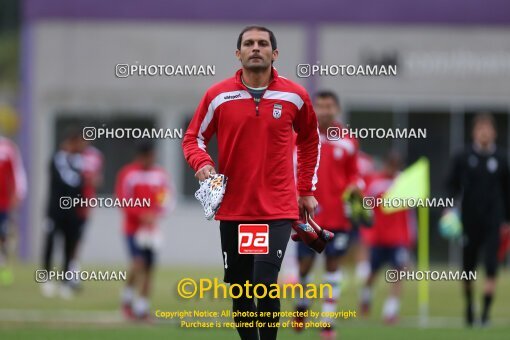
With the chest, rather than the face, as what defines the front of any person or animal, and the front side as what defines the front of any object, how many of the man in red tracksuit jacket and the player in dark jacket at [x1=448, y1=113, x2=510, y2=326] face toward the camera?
2

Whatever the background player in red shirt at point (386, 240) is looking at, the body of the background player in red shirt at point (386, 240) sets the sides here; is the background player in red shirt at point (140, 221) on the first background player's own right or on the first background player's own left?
on the first background player's own right

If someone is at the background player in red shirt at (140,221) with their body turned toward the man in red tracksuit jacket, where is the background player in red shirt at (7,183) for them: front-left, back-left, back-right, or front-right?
back-right

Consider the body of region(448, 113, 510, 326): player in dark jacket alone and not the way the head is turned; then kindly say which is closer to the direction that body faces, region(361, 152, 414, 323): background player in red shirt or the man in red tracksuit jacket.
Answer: the man in red tracksuit jacket

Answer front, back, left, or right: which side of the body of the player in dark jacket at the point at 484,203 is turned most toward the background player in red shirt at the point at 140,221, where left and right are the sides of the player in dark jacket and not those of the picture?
right

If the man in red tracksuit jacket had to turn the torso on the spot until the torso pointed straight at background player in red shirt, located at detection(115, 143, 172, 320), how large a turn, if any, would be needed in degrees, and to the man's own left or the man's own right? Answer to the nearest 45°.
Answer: approximately 180°

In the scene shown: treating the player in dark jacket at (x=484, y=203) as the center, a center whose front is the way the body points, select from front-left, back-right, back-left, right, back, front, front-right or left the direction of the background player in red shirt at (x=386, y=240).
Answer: back-right

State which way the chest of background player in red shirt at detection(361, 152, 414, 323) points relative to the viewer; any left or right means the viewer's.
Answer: facing the viewer and to the right of the viewer

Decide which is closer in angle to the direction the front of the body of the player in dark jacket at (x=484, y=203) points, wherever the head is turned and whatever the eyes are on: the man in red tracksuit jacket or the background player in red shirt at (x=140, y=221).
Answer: the man in red tracksuit jacket

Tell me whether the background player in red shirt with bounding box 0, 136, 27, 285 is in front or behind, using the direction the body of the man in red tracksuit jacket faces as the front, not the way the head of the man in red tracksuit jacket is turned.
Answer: behind

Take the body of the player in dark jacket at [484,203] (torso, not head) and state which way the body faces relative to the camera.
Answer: toward the camera
